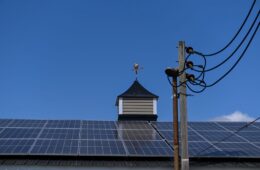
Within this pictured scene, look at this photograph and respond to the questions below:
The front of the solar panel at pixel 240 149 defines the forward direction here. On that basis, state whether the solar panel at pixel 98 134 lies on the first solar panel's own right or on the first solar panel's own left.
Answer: on the first solar panel's own right

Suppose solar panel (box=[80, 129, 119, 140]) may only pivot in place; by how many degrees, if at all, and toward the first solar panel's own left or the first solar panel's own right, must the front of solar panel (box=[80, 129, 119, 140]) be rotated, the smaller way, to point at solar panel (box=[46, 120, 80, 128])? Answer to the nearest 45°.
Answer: approximately 135° to the first solar panel's own right

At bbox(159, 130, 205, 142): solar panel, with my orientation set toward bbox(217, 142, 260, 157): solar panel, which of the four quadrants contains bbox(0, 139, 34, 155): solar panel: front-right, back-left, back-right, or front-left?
back-right

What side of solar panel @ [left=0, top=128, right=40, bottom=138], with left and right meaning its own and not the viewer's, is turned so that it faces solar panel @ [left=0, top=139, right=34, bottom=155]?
front

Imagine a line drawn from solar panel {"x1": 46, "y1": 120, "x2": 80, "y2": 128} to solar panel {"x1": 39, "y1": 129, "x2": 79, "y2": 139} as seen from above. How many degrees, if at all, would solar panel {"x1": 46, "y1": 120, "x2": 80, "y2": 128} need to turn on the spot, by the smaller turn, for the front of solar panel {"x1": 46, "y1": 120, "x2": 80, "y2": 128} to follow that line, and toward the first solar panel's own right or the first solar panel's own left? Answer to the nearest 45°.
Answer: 0° — it already faces it
